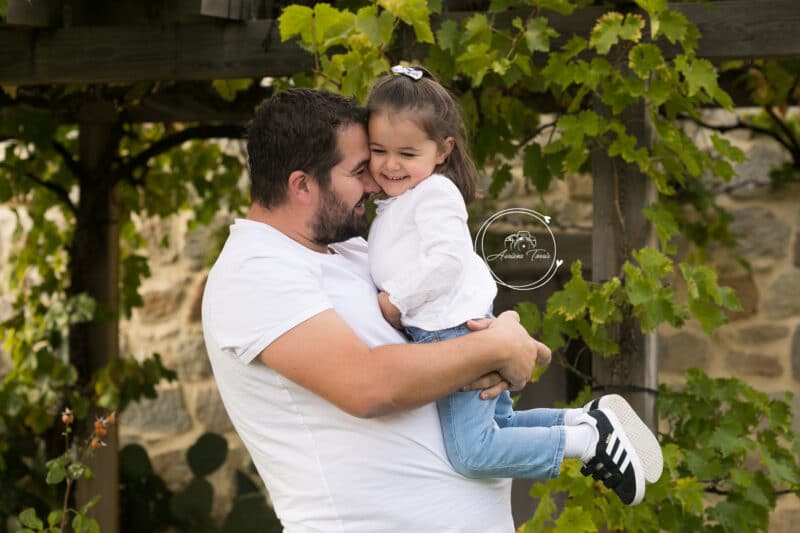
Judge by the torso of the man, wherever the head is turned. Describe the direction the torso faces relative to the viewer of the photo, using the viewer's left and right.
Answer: facing to the right of the viewer

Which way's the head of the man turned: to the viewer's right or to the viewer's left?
to the viewer's right

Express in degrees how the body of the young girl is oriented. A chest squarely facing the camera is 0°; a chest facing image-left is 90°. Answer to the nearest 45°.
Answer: approximately 90°

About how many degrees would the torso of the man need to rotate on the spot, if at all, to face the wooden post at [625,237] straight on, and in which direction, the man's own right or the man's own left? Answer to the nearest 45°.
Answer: approximately 45° to the man's own left
